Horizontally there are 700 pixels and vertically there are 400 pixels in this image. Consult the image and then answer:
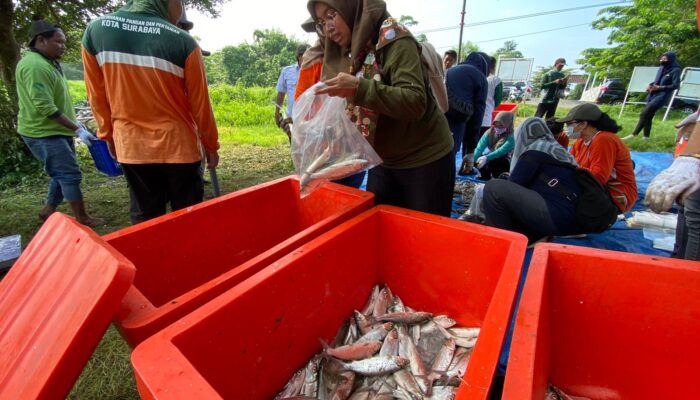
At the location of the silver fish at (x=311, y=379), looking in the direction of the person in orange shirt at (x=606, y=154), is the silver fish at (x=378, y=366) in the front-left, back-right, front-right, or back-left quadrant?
front-right

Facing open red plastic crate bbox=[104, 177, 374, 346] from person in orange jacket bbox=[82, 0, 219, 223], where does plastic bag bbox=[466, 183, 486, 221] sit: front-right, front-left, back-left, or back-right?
front-left

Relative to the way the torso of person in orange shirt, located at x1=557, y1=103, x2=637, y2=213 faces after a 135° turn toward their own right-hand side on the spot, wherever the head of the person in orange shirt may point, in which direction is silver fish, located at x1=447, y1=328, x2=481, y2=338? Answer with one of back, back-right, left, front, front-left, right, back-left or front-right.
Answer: back-right

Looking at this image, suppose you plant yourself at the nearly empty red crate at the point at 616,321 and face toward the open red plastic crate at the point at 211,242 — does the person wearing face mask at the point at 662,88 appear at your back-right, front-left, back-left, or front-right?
back-right

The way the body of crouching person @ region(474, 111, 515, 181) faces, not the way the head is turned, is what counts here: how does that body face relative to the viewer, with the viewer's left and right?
facing the viewer and to the left of the viewer

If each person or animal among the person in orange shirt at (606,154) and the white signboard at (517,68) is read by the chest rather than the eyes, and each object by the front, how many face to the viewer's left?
1

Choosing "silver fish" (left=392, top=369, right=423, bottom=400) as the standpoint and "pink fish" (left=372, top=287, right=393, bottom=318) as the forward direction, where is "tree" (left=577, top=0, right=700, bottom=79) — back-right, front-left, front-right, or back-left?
front-right

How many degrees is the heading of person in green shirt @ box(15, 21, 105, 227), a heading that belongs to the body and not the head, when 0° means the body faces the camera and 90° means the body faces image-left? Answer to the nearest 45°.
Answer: approximately 270°

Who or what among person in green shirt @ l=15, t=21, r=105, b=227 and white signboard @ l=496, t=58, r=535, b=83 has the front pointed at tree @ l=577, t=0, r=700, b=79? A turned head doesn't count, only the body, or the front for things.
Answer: the person in green shirt

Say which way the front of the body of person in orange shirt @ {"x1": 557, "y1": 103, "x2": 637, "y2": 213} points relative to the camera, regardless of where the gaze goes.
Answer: to the viewer's left

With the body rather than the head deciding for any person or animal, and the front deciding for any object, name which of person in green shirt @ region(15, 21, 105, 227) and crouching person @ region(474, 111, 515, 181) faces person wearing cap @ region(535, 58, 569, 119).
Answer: the person in green shirt

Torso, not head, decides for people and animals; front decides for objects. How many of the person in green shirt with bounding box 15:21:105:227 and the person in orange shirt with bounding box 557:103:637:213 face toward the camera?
0

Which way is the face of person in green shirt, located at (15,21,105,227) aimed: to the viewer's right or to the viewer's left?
to the viewer's right

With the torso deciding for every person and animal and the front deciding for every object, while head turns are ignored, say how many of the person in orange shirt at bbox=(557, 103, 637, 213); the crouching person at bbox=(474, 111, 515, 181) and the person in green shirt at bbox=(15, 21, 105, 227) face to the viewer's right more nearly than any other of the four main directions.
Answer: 1
